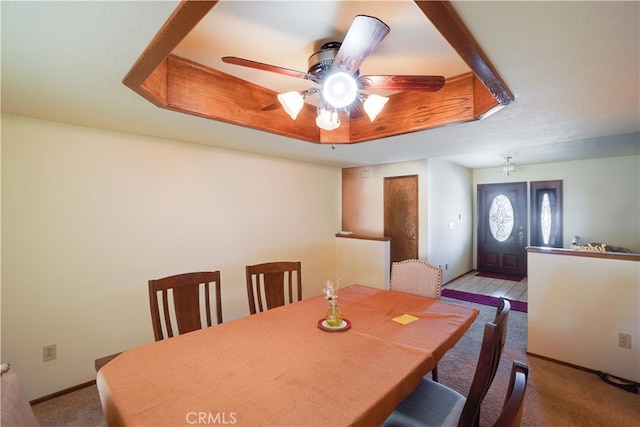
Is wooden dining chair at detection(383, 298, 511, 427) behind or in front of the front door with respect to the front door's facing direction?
in front

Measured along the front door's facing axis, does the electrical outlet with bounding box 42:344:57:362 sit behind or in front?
in front

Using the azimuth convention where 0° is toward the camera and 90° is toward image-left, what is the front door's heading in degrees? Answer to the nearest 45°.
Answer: approximately 0°

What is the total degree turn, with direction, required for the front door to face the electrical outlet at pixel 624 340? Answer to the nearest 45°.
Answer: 0° — it already faces it

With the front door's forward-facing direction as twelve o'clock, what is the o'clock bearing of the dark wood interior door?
The dark wood interior door is roughly at 1 o'clock from the front door.

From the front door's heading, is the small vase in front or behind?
in front
